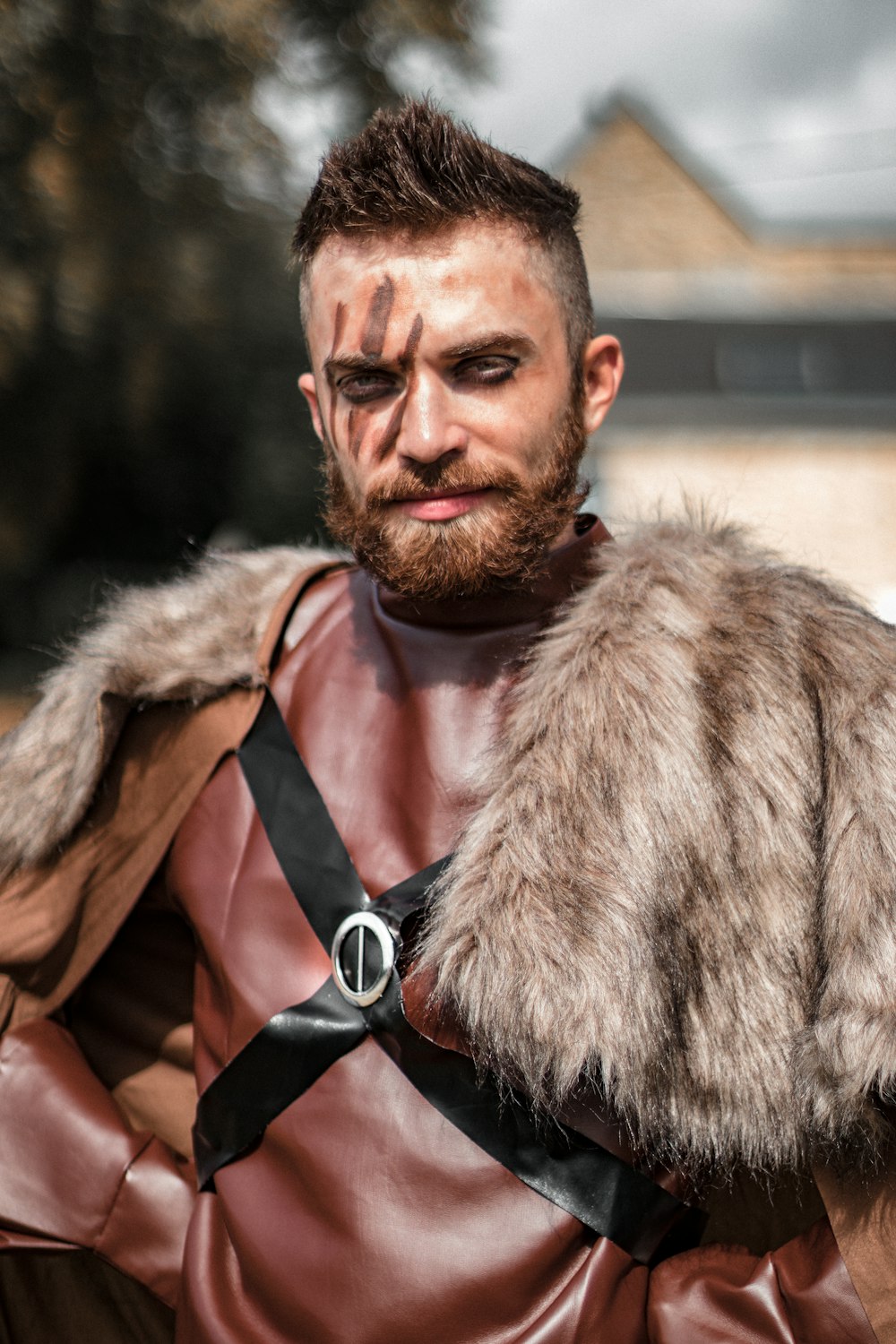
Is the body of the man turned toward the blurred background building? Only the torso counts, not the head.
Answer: no

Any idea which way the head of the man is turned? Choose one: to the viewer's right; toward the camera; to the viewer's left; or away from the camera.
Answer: toward the camera

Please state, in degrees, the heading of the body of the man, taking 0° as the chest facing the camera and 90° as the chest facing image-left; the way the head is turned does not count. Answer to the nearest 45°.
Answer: approximately 45°

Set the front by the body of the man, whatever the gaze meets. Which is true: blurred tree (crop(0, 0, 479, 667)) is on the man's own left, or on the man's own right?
on the man's own right

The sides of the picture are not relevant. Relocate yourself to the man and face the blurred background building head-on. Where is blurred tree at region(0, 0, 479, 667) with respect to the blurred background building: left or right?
left
